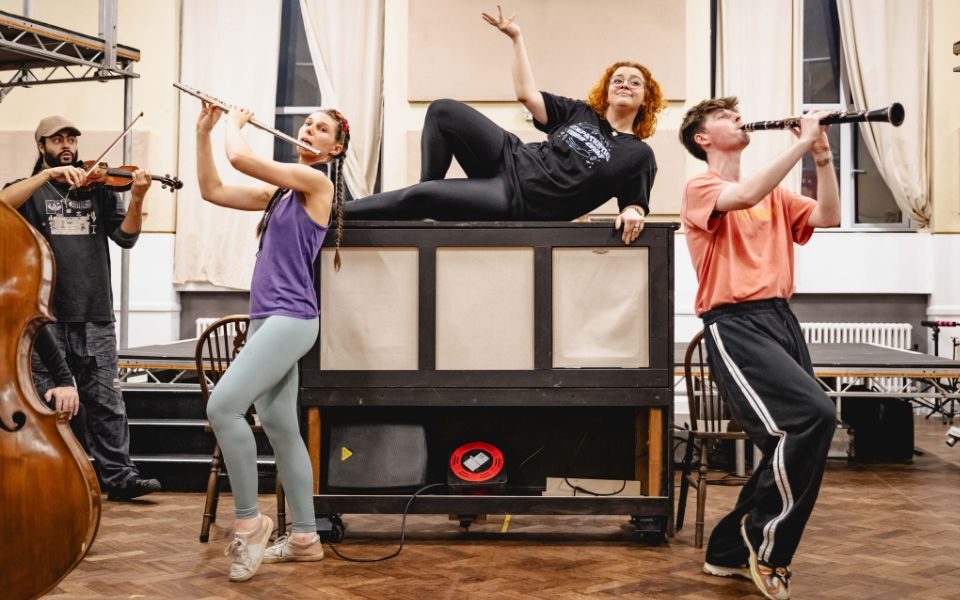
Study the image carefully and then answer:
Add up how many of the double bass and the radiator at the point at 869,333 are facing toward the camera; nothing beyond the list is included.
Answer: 2

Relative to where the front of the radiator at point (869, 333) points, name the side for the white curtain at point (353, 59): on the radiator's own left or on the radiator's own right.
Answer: on the radiator's own right

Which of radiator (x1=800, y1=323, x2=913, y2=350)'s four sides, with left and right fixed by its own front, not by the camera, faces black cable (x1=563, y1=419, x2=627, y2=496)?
front

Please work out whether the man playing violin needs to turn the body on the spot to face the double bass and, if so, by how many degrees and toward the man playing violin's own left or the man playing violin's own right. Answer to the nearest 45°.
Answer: approximately 45° to the man playing violin's own right

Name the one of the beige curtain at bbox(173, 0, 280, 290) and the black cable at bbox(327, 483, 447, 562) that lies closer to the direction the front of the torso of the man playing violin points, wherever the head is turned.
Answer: the black cable

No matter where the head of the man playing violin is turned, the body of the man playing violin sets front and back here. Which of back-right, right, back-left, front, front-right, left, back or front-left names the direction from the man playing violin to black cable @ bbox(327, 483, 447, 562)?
front

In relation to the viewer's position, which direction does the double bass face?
facing the viewer

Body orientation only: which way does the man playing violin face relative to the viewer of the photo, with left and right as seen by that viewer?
facing the viewer and to the right of the viewer

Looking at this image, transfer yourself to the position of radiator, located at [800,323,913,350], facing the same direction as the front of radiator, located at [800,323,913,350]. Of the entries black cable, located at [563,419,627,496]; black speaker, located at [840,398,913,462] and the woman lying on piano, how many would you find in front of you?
3

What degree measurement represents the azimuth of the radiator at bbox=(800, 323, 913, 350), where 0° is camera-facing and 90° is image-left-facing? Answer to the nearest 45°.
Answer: approximately 0°

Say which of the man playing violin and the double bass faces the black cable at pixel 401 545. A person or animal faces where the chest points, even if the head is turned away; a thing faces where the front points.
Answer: the man playing violin
